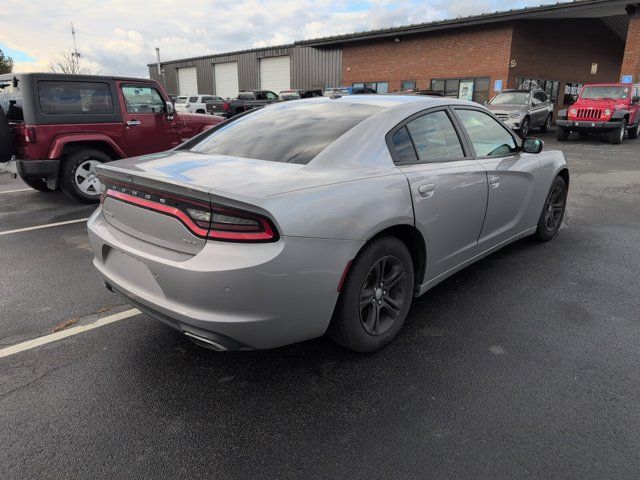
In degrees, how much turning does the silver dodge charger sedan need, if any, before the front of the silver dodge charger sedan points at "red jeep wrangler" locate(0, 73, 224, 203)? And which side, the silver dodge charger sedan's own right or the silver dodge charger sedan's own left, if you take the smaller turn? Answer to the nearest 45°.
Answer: approximately 90° to the silver dodge charger sedan's own left

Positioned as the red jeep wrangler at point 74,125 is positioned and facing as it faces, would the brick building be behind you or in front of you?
in front

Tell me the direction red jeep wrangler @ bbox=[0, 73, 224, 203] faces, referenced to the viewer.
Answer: facing away from the viewer and to the right of the viewer

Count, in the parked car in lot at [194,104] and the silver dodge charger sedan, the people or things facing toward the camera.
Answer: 0

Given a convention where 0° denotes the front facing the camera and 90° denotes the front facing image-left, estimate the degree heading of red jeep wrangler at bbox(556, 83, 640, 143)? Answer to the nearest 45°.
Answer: approximately 45°

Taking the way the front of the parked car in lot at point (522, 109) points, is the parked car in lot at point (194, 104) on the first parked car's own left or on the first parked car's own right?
on the first parked car's own right

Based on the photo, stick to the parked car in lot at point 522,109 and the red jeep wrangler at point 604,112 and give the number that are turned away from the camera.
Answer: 0

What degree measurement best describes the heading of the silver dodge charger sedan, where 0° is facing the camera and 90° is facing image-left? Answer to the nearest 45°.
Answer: approximately 225°

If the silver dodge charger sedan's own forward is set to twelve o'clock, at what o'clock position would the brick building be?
The brick building is roughly at 11 o'clock from the silver dodge charger sedan.

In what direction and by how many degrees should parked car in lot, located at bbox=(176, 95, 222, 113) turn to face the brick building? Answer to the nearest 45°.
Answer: approximately 45° to its right

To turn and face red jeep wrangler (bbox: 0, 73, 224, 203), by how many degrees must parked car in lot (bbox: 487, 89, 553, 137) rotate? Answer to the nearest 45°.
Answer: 0° — it already faces it
